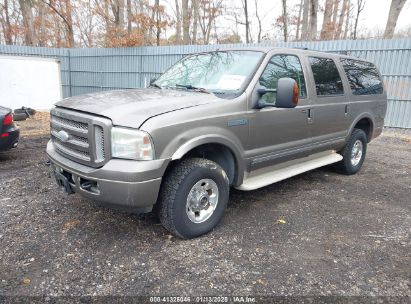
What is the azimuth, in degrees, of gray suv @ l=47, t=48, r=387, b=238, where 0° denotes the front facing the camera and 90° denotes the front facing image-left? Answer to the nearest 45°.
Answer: approximately 45°

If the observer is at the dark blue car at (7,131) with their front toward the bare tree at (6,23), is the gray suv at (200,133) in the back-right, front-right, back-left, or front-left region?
back-right

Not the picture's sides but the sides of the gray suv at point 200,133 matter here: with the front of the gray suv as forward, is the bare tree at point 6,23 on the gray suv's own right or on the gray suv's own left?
on the gray suv's own right

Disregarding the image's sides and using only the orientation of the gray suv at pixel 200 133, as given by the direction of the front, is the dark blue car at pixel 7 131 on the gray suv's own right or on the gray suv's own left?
on the gray suv's own right
